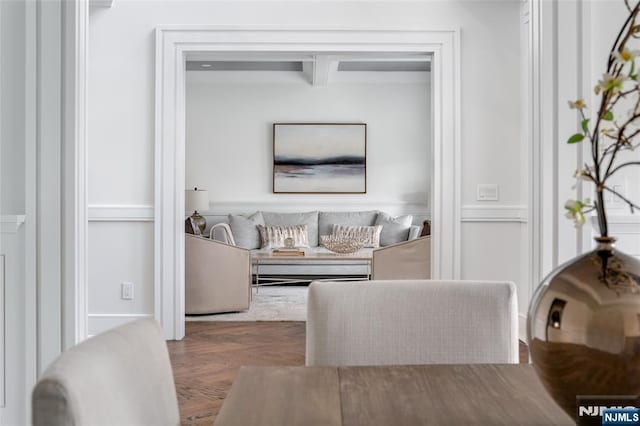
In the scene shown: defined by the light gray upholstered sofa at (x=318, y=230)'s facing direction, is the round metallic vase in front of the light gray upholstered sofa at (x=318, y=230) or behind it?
in front

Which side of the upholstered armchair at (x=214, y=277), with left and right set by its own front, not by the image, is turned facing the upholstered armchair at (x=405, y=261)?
front

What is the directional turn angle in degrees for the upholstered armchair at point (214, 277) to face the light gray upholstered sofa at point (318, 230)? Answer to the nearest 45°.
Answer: approximately 45° to its left

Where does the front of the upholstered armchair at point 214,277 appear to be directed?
to the viewer's right

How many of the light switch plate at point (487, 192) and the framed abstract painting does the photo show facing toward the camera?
2

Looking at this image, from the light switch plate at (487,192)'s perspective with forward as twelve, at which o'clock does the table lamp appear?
The table lamp is roughly at 4 o'clock from the light switch plate.

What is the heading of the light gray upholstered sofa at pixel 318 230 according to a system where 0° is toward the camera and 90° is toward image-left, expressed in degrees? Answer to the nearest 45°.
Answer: approximately 0°

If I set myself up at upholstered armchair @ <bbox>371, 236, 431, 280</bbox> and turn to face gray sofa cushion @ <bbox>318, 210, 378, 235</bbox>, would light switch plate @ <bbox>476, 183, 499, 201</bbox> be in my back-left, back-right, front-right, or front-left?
back-right

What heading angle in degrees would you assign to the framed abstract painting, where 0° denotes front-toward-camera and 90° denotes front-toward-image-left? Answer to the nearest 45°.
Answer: approximately 0°

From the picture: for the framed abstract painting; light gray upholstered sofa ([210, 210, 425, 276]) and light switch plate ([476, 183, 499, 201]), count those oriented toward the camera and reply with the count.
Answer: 3

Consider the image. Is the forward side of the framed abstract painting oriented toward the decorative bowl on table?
yes

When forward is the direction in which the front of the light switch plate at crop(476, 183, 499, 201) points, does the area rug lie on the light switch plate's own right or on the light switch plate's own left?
on the light switch plate's own right

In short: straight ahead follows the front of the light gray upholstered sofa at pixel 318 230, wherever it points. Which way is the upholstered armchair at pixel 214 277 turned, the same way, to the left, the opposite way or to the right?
to the left

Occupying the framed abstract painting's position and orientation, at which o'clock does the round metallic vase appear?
The round metallic vase is roughly at 12 o'clock from the framed abstract painting.

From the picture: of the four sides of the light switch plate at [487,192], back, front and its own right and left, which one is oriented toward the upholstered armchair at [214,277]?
right
